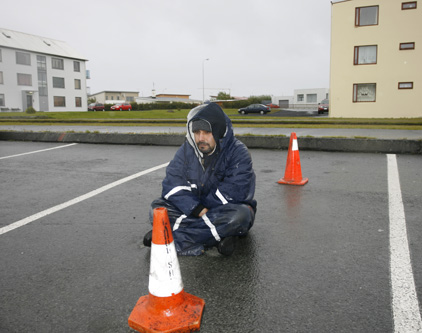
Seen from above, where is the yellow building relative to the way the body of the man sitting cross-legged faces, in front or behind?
behind

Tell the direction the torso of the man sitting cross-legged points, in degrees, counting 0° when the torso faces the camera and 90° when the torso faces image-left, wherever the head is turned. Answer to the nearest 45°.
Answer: approximately 45°

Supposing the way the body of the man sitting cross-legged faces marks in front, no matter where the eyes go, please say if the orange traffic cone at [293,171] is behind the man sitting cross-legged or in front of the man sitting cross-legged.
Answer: behind

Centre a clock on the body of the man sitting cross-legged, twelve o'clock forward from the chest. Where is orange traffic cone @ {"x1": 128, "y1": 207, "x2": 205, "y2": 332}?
The orange traffic cone is roughly at 11 o'clock from the man sitting cross-legged.

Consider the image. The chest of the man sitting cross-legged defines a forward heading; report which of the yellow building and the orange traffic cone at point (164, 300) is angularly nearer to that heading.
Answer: the orange traffic cone
